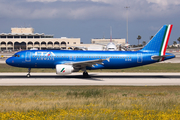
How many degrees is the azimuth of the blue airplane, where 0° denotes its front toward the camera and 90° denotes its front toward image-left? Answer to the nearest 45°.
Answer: approximately 90°
